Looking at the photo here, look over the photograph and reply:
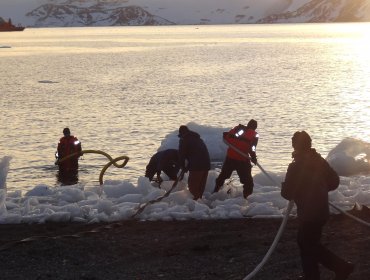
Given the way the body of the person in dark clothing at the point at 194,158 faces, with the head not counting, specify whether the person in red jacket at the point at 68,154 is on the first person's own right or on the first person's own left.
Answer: on the first person's own right

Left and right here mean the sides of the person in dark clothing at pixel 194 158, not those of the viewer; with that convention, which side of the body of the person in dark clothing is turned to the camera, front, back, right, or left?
left

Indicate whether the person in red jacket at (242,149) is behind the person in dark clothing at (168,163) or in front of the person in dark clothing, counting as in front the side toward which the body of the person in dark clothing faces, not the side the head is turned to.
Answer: behind

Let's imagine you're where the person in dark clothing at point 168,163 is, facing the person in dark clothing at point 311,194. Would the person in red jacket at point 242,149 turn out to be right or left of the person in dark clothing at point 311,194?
left

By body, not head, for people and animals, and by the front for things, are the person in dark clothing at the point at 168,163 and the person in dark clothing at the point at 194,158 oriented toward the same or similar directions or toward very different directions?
same or similar directions

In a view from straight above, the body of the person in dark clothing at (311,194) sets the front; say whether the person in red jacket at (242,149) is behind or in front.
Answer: in front

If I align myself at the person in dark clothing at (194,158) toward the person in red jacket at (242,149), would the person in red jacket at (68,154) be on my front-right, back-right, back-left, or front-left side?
back-left

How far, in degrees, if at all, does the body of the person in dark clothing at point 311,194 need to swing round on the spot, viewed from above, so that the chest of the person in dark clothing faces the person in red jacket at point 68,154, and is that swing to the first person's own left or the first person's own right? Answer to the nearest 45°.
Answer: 0° — they already face them

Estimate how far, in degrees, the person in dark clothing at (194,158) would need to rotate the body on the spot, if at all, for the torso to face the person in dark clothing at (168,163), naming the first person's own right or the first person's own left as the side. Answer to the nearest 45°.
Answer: approximately 45° to the first person's own right

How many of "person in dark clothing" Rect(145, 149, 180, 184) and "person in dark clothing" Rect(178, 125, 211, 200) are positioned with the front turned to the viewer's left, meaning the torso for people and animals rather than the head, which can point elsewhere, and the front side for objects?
2

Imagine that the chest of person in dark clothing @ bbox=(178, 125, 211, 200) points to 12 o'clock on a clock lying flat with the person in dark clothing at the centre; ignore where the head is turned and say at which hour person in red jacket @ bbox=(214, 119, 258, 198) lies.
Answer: The person in red jacket is roughly at 6 o'clock from the person in dark clothing.

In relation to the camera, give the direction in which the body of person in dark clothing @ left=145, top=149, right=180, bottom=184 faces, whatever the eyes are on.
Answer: to the viewer's left

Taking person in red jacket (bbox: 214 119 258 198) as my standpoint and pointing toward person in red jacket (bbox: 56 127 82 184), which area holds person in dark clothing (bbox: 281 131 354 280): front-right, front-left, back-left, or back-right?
back-left

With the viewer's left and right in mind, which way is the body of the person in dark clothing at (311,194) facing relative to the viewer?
facing away from the viewer and to the left of the viewer
